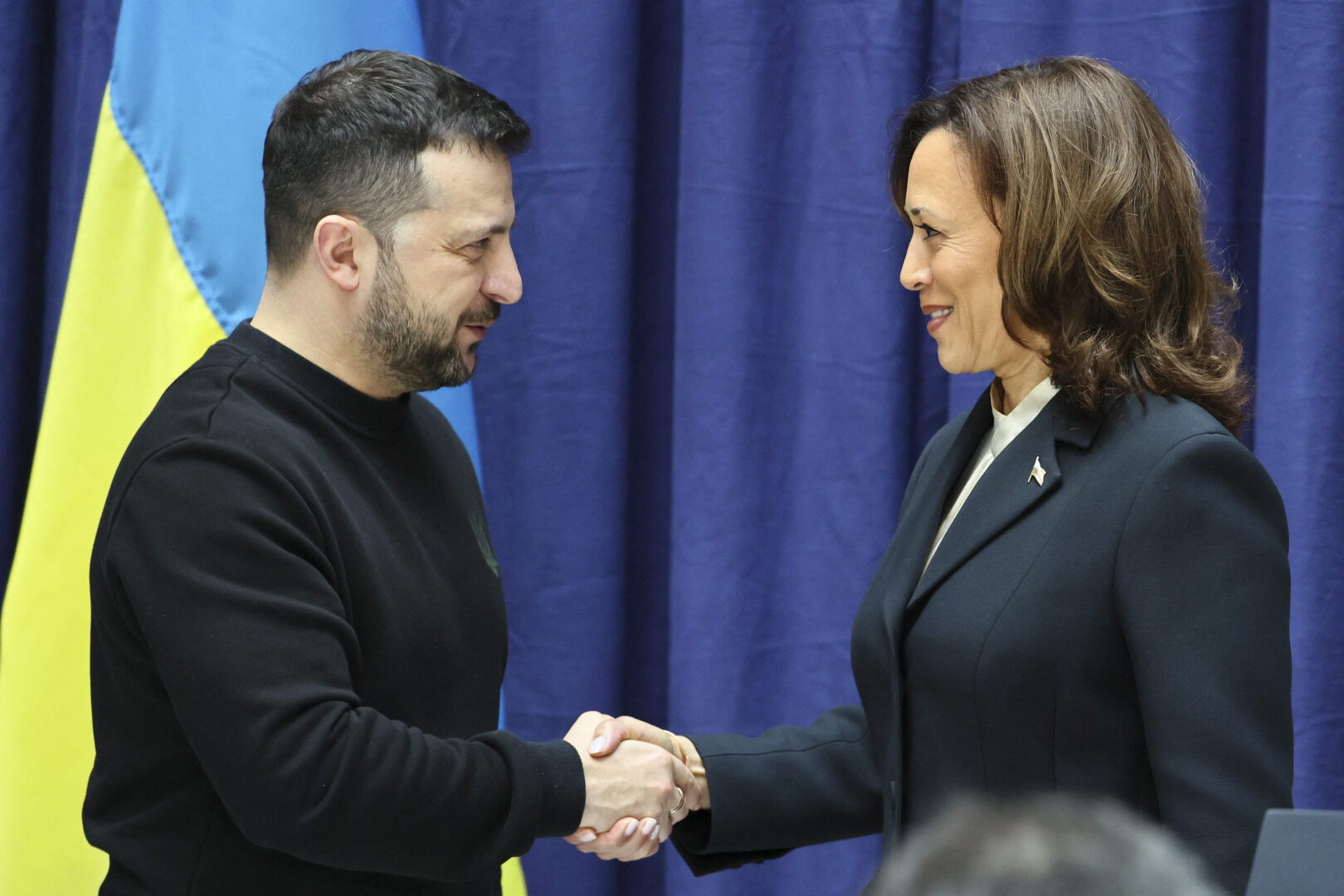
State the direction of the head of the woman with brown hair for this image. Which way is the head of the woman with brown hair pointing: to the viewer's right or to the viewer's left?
to the viewer's left

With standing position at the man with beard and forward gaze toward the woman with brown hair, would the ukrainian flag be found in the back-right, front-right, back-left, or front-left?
back-left

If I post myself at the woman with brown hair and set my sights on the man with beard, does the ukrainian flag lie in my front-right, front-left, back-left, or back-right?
front-right

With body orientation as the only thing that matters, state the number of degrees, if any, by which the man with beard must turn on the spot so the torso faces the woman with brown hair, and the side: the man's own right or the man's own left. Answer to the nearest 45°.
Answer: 0° — they already face them

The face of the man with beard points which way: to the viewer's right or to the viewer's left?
to the viewer's right

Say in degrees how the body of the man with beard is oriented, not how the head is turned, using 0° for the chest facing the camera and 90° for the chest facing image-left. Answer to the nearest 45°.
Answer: approximately 270°

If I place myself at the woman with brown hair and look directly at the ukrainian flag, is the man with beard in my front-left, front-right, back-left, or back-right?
front-left

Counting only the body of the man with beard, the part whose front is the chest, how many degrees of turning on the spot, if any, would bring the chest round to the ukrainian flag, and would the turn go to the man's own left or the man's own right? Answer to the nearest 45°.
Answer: approximately 90° to the man's own left

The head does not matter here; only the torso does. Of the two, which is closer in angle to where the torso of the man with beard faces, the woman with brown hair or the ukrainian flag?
the woman with brown hair
